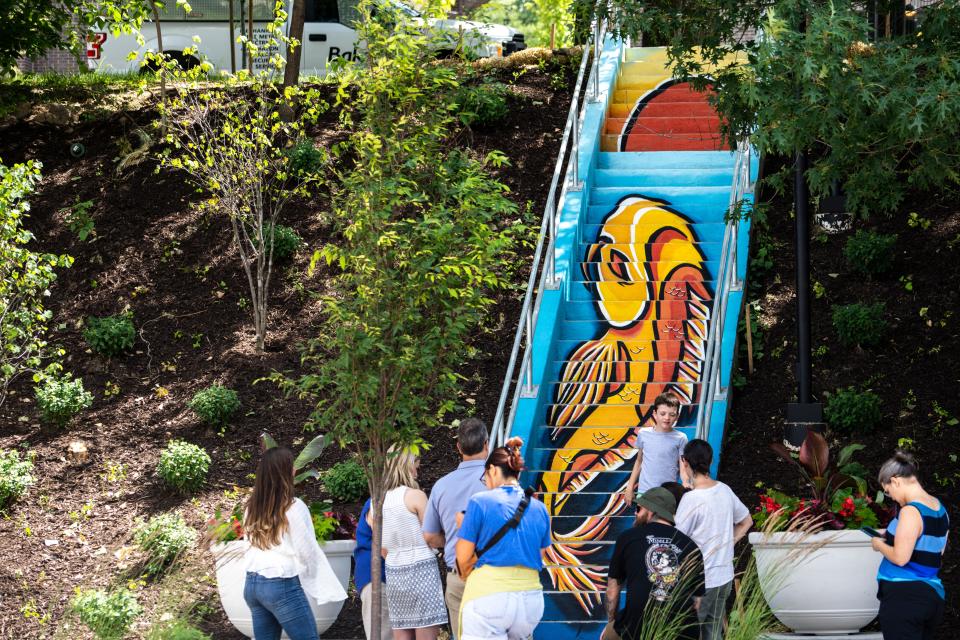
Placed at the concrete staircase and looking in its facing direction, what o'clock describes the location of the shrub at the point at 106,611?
The shrub is roughly at 1 o'clock from the concrete staircase.

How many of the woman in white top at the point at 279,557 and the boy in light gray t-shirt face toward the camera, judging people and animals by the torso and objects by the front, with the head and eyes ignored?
1

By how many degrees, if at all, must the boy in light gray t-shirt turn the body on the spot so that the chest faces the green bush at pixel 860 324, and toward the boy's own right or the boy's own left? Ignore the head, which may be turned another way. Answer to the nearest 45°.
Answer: approximately 135° to the boy's own left

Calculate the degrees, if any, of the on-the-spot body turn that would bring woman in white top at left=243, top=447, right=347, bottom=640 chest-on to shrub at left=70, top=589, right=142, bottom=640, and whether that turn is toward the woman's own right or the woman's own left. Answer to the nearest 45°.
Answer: approximately 90° to the woman's own left

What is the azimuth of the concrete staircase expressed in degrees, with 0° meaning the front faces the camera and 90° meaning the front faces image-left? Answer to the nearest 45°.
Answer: approximately 0°

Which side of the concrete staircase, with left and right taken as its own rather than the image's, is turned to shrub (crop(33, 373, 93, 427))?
right

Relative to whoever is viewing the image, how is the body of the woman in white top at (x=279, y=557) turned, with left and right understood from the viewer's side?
facing away from the viewer and to the right of the viewer

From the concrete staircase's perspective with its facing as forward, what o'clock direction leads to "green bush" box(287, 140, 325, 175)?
The green bush is roughly at 4 o'clock from the concrete staircase.

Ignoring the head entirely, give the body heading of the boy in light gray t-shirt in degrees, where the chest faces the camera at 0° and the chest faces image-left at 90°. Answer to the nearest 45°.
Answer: approximately 0°
